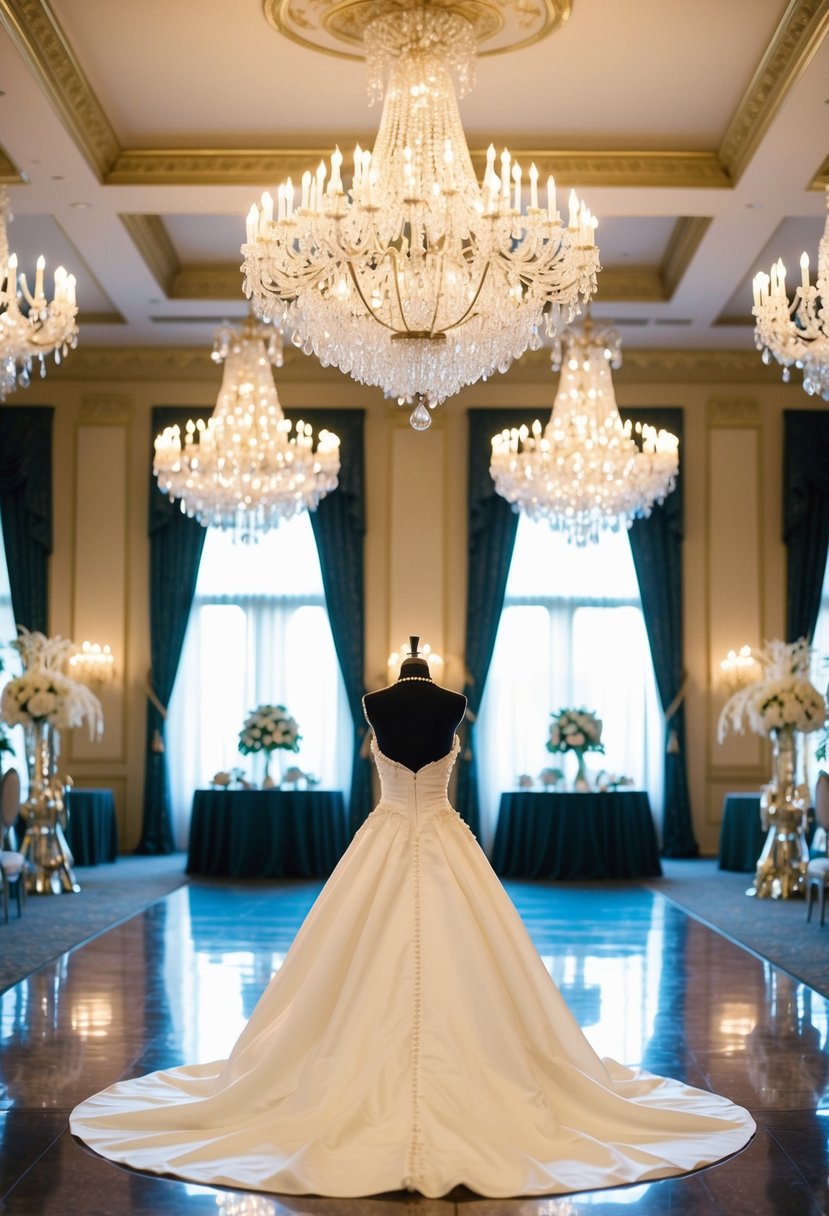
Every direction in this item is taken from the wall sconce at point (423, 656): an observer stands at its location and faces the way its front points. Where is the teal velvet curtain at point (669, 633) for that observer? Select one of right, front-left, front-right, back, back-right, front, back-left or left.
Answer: left

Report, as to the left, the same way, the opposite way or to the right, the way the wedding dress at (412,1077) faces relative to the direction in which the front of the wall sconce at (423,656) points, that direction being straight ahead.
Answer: the opposite way

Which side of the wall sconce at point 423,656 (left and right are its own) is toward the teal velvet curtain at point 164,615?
right

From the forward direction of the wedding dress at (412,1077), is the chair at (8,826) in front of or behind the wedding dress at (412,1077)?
in front

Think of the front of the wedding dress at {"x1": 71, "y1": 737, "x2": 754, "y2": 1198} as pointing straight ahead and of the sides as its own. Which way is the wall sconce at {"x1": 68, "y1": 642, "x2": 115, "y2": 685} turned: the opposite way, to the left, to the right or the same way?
the opposite way

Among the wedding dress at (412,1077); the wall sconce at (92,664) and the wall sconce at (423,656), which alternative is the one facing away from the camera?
the wedding dress

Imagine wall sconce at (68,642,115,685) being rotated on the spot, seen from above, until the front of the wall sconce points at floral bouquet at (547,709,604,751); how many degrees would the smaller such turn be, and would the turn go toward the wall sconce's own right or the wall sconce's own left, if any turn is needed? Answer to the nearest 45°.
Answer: approximately 45° to the wall sconce's own left

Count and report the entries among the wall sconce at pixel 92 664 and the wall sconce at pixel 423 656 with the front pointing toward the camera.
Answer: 2

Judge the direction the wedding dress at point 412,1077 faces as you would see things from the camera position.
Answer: facing away from the viewer
